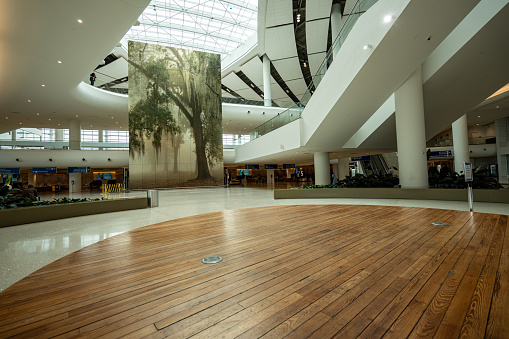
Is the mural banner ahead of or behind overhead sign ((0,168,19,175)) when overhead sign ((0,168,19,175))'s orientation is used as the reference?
ahead

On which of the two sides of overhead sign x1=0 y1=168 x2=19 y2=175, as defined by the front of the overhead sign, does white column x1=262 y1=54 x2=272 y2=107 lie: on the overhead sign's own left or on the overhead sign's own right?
on the overhead sign's own left

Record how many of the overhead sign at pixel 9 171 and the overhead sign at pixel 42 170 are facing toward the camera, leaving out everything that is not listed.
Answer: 2

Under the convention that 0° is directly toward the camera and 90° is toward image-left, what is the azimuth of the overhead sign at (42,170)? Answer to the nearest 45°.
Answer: approximately 0°

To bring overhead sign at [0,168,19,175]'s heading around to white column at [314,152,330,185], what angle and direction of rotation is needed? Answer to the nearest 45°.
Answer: approximately 45° to its left

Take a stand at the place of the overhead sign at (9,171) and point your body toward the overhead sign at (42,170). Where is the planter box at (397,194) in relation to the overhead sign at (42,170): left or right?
right

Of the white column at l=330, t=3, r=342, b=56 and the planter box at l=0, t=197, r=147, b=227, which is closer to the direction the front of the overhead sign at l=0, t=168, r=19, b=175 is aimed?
the planter box

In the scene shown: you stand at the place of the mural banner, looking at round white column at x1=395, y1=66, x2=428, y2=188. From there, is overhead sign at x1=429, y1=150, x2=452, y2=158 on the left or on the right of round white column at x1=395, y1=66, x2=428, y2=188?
left

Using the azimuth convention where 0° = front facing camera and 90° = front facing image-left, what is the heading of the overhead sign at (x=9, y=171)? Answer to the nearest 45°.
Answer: approximately 0°
